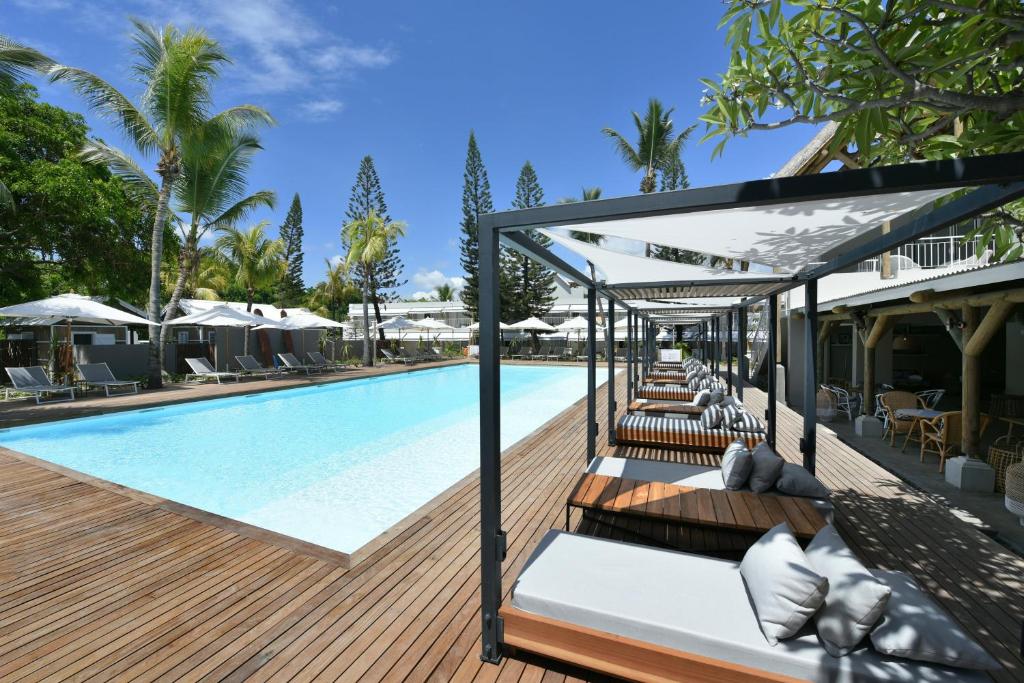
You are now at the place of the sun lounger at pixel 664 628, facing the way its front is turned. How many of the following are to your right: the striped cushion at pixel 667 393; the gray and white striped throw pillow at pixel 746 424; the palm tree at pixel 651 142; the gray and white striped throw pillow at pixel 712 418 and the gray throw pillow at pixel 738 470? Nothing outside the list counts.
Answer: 5

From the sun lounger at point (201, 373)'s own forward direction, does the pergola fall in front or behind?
in front

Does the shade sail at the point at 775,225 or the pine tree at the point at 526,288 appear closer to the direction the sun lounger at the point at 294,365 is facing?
the shade sail

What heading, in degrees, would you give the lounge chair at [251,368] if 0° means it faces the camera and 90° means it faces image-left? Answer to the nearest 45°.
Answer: approximately 315°

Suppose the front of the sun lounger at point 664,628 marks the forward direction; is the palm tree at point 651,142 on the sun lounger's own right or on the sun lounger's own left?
on the sun lounger's own right

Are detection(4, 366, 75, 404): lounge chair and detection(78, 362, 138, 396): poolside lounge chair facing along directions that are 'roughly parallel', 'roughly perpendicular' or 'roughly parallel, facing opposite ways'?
roughly parallel

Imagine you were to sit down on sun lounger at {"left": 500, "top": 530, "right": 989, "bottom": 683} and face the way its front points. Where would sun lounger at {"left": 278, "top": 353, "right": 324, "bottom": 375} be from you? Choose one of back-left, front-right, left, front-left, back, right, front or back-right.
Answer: front-right

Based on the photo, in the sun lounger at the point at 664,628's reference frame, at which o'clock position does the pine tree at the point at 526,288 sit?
The pine tree is roughly at 2 o'clock from the sun lounger.

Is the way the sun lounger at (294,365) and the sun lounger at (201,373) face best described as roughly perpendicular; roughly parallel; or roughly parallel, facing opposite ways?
roughly parallel

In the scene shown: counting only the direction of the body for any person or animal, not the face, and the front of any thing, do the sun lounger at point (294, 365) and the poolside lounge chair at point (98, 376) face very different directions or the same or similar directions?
same or similar directions

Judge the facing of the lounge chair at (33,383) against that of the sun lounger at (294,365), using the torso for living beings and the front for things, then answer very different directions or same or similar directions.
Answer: same or similar directions

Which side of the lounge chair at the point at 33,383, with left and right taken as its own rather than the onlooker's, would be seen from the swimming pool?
front

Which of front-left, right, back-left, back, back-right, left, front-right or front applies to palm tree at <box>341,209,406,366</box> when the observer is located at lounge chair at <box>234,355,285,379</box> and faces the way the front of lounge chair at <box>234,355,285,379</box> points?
left

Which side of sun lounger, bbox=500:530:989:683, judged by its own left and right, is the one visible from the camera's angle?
left

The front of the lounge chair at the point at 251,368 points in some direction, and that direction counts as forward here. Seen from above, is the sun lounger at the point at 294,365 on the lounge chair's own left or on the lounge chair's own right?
on the lounge chair's own left

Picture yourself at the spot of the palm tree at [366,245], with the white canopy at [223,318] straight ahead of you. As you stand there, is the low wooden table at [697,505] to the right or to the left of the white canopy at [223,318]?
left
